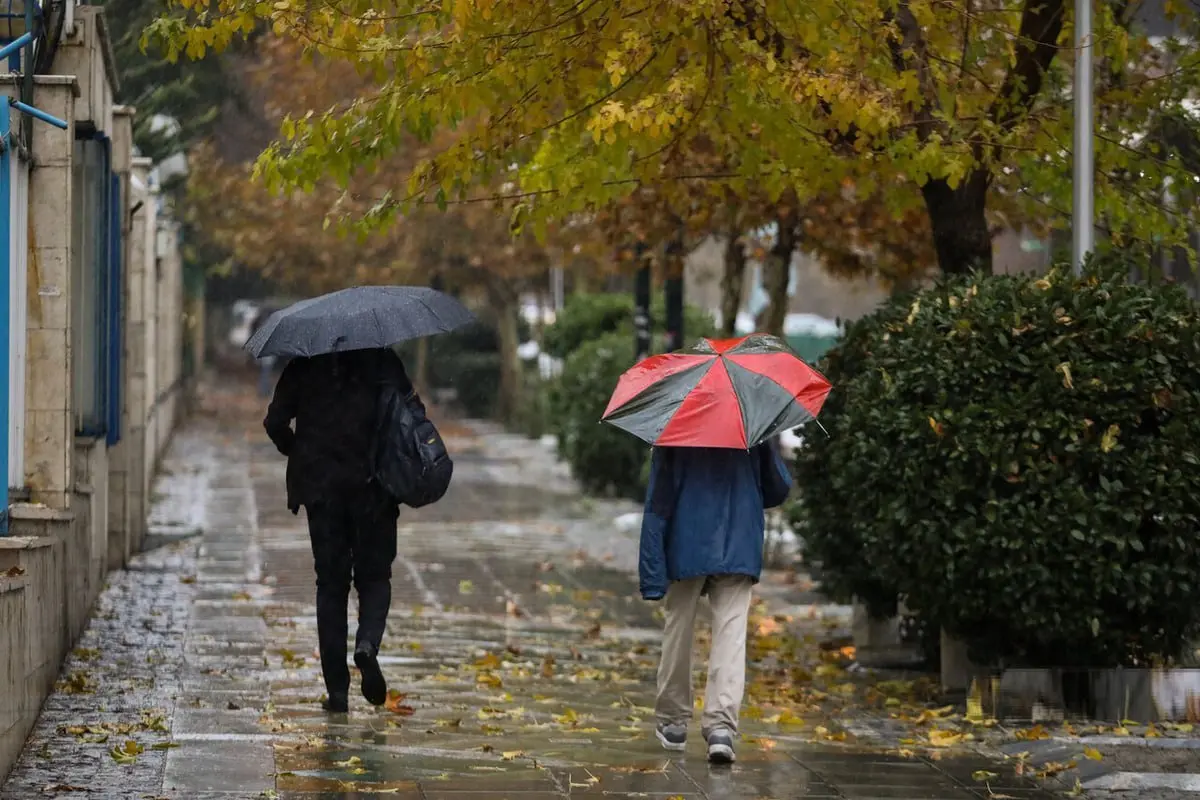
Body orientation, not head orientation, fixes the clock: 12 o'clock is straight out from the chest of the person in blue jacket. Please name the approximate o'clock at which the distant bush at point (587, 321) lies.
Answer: The distant bush is roughly at 12 o'clock from the person in blue jacket.

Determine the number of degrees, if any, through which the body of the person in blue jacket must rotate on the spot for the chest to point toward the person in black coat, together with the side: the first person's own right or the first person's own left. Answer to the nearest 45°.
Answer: approximately 90° to the first person's own left

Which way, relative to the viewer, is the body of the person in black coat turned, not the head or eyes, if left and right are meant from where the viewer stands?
facing away from the viewer

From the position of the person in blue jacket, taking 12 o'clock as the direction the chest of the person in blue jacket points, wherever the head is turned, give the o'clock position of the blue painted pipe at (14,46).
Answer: The blue painted pipe is roughly at 9 o'clock from the person in blue jacket.

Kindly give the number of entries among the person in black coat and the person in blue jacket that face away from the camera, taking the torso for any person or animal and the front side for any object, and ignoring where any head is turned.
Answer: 2

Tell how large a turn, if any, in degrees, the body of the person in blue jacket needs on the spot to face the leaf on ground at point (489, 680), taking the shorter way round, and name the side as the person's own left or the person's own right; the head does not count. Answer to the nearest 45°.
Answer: approximately 45° to the person's own left

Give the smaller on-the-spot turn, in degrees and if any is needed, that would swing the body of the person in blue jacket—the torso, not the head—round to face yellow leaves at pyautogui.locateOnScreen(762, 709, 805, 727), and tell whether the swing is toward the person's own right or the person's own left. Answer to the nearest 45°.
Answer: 0° — they already face it

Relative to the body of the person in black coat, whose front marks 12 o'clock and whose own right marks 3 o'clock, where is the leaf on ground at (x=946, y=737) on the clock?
The leaf on ground is roughly at 3 o'clock from the person in black coat.

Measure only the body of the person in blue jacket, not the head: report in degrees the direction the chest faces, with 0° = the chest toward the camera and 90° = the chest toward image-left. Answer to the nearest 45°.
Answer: approximately 180°

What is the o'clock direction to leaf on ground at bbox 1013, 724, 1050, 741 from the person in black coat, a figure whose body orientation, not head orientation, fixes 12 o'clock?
The leaf on ground is roughly at 3 o'clock from the person in black coat.

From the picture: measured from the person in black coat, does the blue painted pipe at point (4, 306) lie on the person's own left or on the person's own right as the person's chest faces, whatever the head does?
on the person's own left

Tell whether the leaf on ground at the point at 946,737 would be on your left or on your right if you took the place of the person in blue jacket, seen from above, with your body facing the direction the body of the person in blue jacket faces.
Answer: on your right
